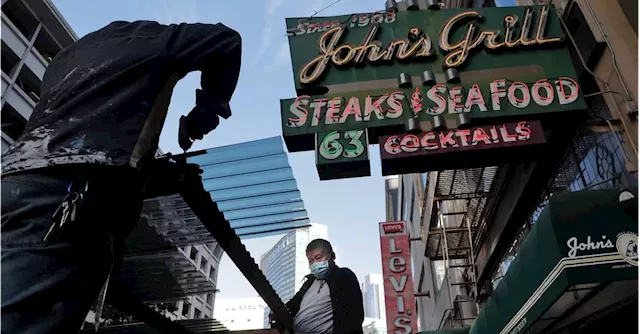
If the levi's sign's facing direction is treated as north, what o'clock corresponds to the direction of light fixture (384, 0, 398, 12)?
The light fixture is roughly at 12 o'clock from the levi's sign.

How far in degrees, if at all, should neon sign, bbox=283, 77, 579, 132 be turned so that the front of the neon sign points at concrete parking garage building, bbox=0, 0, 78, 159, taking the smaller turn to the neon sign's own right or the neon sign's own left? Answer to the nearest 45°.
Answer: approximately 90° to the neon sign's own right

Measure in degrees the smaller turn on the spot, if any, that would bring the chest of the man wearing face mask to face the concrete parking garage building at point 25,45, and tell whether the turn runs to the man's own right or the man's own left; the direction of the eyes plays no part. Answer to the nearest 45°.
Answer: approximately 90° to the man's own right

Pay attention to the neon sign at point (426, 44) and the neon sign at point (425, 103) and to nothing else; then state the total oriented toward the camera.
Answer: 2

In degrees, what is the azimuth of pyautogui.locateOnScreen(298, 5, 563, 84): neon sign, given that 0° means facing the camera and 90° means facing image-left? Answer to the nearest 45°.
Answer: approximately 0°

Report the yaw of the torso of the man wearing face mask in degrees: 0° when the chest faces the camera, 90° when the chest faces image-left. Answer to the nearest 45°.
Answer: approximately 45°

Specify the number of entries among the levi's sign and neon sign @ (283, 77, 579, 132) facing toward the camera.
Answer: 2
